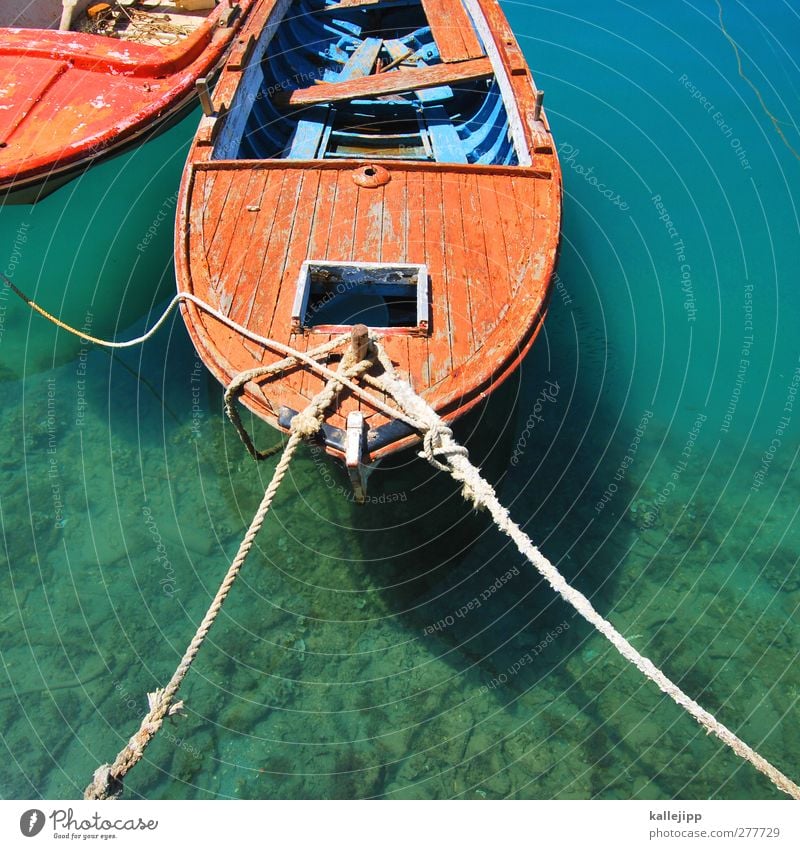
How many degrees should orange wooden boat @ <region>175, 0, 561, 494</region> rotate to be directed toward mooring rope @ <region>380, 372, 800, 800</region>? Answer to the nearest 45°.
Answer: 0° — it already faces it

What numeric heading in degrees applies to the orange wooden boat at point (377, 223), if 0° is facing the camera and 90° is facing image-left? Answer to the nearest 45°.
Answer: approximately 0°
